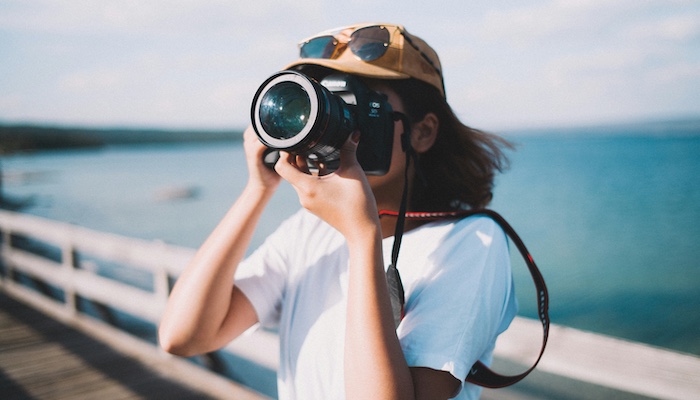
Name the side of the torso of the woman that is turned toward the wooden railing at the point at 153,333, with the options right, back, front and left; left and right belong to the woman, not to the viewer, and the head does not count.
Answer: right

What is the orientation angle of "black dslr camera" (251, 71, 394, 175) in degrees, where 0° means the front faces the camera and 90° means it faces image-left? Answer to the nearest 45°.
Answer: approximately 45°

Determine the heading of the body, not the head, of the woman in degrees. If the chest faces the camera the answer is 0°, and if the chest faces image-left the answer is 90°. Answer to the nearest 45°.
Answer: approximately 45°
